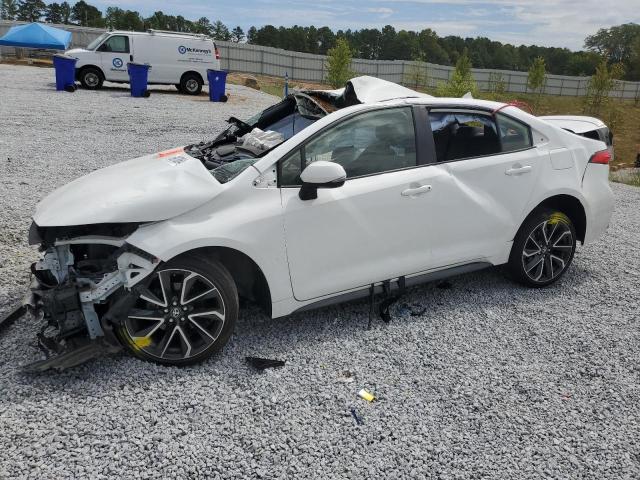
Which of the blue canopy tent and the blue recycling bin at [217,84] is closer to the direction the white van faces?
the blue canopy tent

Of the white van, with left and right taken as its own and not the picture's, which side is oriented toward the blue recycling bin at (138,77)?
left

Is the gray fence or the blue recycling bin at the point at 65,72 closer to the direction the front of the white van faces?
the blue recycling bin

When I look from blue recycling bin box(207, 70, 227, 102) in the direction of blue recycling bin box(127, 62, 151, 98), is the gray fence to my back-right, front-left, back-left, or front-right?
back-right

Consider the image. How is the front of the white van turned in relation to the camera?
facing to the left of the viewer

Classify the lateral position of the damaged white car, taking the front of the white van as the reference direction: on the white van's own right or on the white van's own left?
on the white van's own left

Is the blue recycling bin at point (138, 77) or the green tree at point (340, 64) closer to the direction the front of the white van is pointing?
the blue recycling bin

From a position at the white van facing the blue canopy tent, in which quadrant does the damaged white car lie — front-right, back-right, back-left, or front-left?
back-left

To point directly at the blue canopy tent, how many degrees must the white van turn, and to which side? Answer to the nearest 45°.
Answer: approximately 45° to its right
